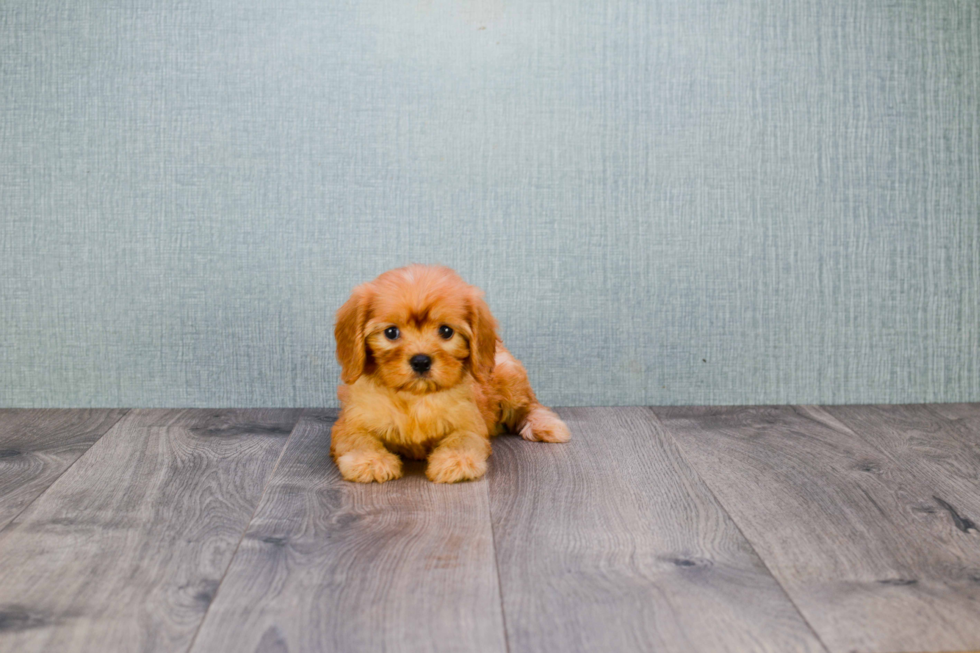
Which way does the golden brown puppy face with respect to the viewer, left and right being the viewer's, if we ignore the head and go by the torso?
facing the viewer
